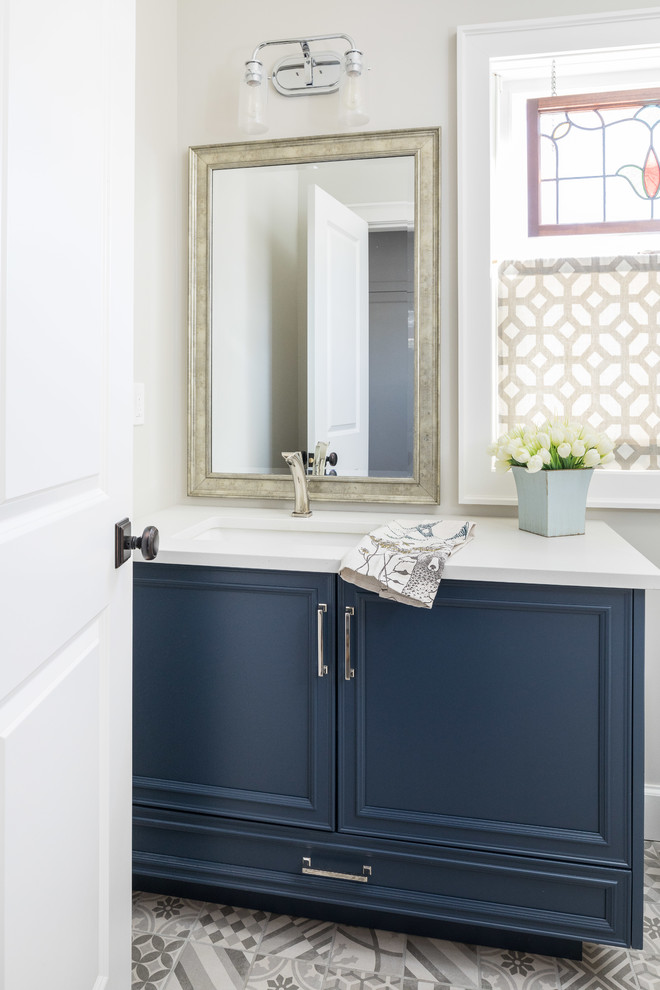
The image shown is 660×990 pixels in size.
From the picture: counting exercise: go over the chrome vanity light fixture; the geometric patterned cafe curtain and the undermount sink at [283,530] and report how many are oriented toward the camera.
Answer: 3

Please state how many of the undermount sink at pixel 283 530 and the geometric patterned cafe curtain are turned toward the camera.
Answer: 2

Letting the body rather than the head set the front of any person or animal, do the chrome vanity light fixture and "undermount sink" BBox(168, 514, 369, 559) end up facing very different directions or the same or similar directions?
same or similar directions

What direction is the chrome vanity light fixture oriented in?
toward the camera

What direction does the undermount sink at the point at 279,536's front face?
toward the camera

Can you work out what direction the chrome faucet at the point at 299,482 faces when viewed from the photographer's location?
facing the viewer and to the left of the viewer
